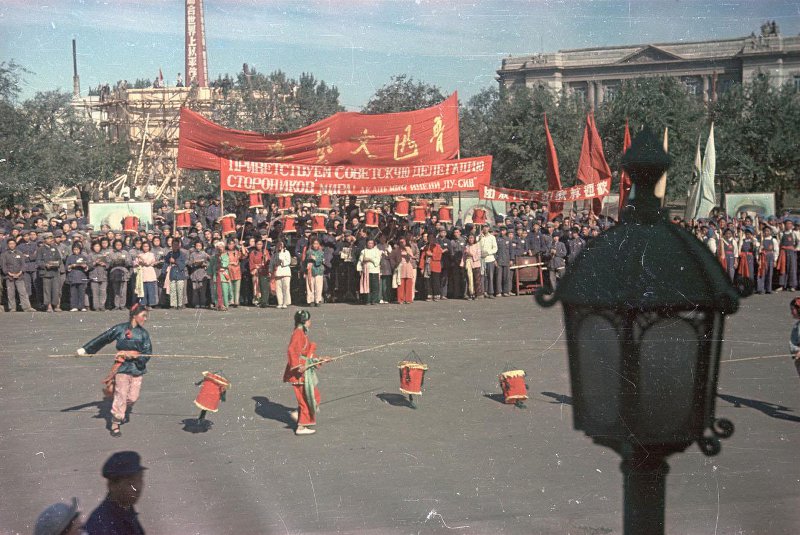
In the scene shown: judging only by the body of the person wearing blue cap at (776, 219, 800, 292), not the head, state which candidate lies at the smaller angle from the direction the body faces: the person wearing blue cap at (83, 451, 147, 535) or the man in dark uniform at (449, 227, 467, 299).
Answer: the person wearing blue cap

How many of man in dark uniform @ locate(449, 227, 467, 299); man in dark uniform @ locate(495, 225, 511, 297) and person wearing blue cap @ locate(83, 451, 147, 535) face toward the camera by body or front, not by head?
2

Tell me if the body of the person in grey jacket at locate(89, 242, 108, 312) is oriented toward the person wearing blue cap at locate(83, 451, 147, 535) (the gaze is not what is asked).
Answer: yes

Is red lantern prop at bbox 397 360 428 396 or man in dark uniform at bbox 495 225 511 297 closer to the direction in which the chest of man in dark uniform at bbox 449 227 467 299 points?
the red lantern prop

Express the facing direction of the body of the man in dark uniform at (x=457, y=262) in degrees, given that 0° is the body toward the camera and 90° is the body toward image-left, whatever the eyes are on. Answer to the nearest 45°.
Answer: approximately 0°

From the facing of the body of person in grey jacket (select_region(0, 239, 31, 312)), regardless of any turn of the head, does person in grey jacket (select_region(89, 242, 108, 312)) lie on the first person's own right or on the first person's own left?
on the first person's own left

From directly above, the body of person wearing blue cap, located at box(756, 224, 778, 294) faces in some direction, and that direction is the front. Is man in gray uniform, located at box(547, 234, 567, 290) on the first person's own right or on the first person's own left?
on the first person's own right

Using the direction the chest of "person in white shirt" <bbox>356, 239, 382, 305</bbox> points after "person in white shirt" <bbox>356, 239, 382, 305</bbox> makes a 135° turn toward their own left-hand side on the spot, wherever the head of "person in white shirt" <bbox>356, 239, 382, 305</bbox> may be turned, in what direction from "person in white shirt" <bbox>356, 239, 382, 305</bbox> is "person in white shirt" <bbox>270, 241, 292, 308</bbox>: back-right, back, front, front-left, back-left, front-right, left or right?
back-left

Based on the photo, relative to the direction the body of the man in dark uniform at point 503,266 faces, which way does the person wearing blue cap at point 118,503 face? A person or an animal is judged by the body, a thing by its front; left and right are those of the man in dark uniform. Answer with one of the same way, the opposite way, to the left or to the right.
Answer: the opposite way

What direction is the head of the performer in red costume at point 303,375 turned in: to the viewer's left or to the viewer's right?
to the viewer's right

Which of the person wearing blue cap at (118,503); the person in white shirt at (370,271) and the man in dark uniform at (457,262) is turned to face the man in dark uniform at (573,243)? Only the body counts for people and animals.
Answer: the person wearing blue cap

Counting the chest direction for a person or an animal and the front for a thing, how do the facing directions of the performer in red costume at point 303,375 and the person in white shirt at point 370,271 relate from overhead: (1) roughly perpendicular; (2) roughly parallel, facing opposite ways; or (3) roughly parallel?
roughly perpendicular
